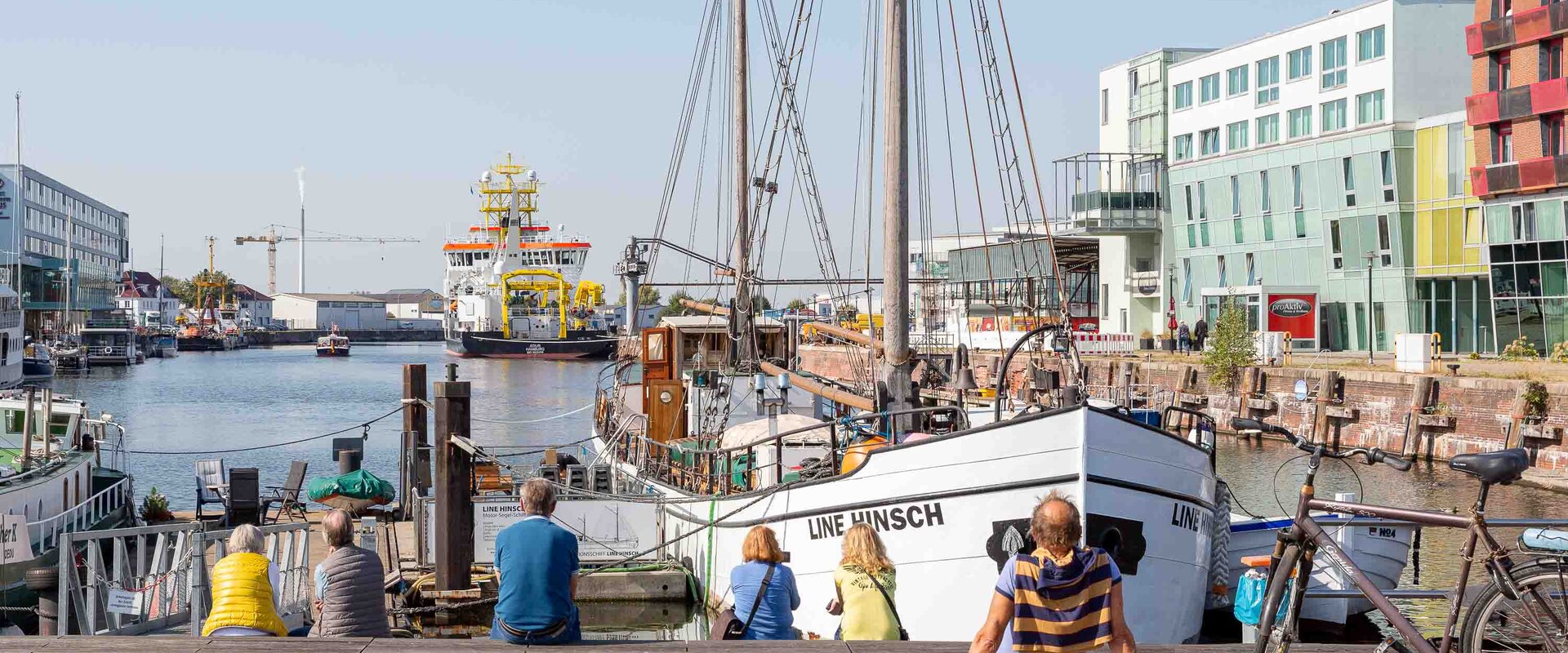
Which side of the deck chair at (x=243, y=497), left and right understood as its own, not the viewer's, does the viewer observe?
back

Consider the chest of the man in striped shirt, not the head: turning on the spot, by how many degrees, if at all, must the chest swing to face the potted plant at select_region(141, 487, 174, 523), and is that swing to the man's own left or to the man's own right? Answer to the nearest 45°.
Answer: approximately 45° to the man's own left

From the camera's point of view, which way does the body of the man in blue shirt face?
away from the camera

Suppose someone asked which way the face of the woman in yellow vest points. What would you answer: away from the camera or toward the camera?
away from the camera

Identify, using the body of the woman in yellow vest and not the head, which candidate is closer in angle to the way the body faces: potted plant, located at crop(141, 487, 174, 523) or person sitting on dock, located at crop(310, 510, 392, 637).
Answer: the potted plant

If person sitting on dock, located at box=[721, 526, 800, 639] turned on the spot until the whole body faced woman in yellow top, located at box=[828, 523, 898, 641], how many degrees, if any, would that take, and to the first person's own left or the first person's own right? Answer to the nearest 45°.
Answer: approximately 90° to the first person's own right

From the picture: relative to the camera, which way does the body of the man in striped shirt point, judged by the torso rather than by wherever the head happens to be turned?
away from the camera

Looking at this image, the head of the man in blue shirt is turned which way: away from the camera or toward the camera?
away from the camera

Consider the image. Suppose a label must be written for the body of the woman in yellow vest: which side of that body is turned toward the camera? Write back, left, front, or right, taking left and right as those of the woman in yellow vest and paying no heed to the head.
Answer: back

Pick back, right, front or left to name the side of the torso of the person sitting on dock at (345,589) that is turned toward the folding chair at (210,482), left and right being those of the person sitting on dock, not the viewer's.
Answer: front

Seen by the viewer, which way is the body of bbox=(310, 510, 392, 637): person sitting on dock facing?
away from the camera

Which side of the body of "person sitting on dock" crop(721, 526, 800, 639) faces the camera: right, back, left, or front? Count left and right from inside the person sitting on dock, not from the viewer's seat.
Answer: back

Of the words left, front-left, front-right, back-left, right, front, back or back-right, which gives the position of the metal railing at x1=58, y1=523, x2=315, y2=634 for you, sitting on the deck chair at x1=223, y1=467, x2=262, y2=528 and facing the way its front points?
back

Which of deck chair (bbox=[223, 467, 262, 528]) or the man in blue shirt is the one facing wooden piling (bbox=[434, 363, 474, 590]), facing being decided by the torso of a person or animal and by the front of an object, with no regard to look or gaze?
the man in blue shirt
